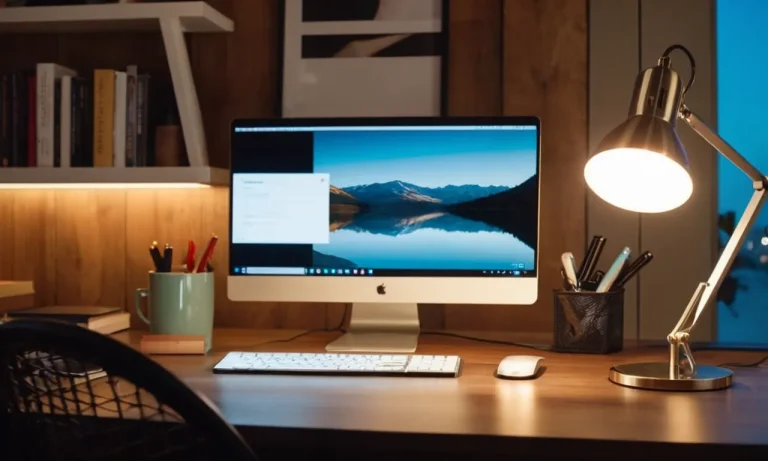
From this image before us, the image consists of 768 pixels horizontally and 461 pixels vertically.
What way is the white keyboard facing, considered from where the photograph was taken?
facing the viewer

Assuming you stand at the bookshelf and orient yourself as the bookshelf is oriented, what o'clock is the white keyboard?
The white keyboard is roughly at 11 o'clock from the bookshelf.

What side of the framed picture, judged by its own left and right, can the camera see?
front

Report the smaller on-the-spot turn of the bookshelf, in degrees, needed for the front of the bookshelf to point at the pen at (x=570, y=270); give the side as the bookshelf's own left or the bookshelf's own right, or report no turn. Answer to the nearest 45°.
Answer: approximately 45° to the bookshelf's own left

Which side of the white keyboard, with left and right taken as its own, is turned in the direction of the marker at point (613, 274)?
left

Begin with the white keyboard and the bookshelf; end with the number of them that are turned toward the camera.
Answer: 2

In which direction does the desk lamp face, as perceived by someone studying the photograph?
facing the viewer and to the left of the viewer

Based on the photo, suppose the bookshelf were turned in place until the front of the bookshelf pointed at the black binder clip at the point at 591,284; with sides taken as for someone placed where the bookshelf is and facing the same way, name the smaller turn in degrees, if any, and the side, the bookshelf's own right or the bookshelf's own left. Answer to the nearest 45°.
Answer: approximately 45° to the bookshelf's own left

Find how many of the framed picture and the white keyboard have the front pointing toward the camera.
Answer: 2

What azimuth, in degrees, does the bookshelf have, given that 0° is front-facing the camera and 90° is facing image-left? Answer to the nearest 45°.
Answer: approximately 0°
